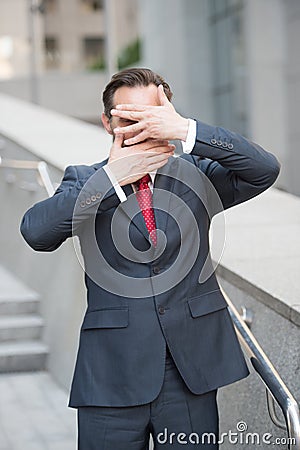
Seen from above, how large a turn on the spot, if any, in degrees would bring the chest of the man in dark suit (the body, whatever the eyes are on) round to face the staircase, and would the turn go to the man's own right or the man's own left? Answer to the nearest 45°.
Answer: approximately 180°

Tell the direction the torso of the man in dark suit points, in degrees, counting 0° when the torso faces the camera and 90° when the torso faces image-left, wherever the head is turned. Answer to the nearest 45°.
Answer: approximately 0°

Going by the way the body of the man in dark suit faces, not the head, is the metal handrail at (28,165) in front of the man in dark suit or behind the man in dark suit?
behind
